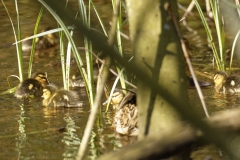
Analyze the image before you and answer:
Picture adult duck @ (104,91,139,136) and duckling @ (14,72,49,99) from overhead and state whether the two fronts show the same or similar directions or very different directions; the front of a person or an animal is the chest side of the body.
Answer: very different directions

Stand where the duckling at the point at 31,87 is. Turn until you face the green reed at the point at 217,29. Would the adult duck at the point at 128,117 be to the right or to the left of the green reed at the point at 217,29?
right

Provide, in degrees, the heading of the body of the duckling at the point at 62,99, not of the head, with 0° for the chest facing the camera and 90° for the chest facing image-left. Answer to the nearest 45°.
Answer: approximately 90°

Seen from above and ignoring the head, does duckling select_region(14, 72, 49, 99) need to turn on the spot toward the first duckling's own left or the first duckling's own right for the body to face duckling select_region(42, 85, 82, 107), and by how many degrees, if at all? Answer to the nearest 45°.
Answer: approximately 45° to the first duckling's own right

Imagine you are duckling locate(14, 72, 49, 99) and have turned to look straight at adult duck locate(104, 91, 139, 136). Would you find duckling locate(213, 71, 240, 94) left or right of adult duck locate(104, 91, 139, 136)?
left

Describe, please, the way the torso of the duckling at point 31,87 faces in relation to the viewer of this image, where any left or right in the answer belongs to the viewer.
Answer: facing to the right of the viewer

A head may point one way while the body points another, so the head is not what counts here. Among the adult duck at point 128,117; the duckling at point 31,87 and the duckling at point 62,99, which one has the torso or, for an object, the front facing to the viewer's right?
the duckling at point 31,87

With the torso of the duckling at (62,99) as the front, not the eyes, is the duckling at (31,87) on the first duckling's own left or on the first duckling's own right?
on the first duckling's own right

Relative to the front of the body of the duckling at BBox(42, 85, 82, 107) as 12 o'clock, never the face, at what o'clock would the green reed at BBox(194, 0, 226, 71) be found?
The green reed is roughly at 6 o'clock from the duckling.

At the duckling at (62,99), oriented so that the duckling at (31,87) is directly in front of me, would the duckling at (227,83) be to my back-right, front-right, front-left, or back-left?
back-right
